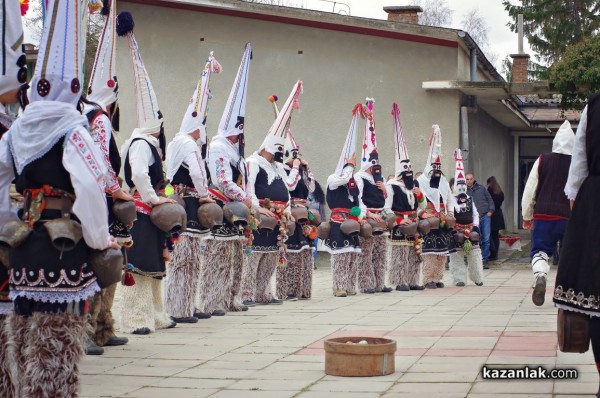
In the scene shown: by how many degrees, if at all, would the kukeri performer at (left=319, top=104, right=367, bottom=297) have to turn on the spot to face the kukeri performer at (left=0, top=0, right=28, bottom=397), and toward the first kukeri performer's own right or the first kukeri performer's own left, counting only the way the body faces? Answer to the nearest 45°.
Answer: approximately 45° to the first kukeri performer's own right

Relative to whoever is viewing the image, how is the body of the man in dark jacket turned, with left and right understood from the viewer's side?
facing the viewer and to the left of the viewer

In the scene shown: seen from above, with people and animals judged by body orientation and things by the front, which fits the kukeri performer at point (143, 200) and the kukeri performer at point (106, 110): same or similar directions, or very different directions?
same or similar directions

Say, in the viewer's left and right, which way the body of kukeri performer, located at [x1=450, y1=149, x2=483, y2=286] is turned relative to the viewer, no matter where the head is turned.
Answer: facing the viewer
